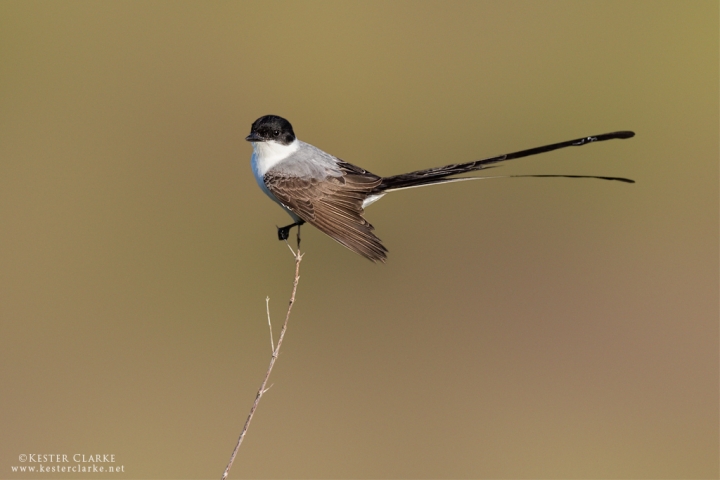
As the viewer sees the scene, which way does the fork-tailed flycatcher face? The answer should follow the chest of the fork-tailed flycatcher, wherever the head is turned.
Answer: to the viewer's left
